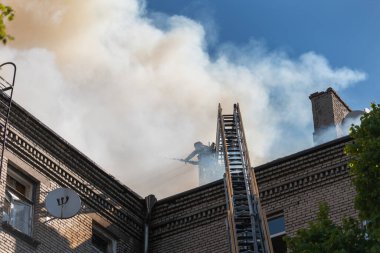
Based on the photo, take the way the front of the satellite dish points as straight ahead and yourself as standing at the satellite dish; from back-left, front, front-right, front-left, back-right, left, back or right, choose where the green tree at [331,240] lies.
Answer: front-left

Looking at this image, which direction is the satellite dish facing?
toward the camera

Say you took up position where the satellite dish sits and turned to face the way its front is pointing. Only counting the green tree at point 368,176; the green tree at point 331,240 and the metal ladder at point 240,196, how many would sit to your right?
0

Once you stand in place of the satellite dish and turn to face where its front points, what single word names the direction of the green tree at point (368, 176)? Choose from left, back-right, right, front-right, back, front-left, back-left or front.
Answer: front-left

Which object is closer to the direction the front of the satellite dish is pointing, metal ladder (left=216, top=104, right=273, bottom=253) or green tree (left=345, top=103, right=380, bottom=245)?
the green tree

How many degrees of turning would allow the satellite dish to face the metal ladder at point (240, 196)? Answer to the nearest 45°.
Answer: approximately 90° to its left
